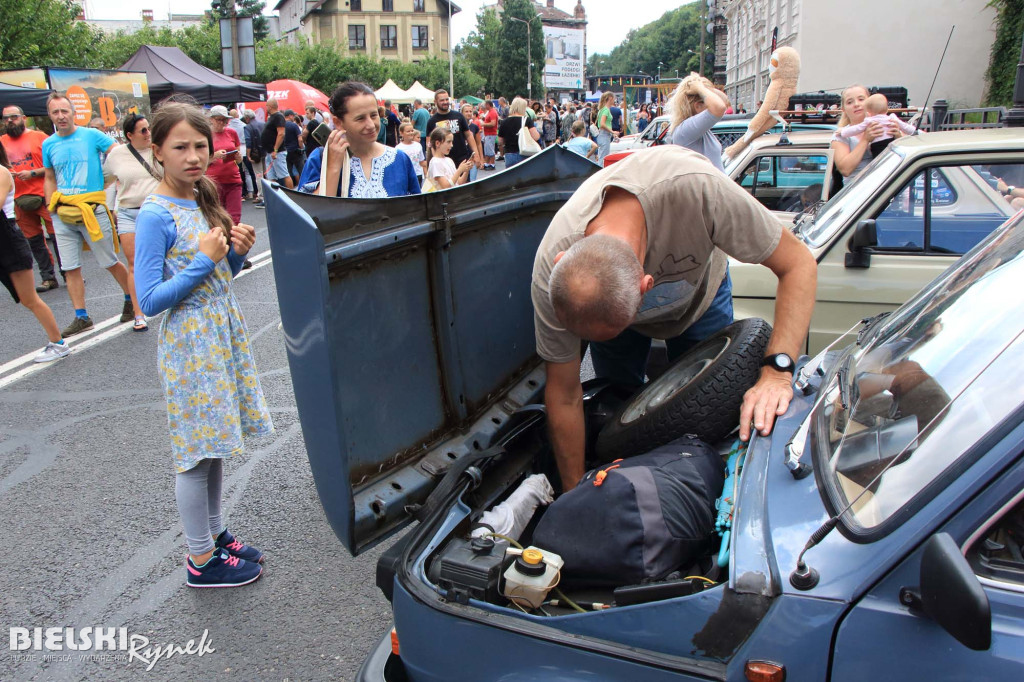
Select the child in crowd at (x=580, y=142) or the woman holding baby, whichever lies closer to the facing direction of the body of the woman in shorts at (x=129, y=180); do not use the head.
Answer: the woman holding baby

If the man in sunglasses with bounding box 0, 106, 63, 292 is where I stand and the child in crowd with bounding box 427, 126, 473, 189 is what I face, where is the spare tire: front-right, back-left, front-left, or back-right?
front-right

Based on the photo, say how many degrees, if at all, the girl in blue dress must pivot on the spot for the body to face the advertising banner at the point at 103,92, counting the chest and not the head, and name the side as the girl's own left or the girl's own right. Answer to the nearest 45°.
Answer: approximately 135° to the girl's own left

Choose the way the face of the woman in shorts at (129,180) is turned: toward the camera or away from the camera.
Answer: toward the camera

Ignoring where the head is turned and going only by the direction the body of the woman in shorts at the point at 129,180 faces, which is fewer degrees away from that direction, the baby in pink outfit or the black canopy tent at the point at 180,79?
the baby in pink outfit

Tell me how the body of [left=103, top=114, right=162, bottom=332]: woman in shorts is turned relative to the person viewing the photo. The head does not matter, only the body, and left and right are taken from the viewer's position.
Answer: facing the viewer and to the right of the viewer

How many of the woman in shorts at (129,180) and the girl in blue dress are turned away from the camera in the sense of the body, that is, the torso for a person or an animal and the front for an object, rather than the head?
0

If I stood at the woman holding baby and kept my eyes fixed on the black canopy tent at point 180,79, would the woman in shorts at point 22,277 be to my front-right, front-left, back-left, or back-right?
front-left

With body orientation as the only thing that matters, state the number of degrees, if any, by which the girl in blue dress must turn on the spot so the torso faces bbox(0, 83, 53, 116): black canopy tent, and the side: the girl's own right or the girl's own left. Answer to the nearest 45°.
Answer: approximately 135° to the girl's own left

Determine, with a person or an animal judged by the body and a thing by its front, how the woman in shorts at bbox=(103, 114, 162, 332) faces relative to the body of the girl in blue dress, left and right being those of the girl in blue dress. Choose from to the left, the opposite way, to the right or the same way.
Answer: the same way

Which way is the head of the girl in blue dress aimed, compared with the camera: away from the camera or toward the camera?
toward the camera

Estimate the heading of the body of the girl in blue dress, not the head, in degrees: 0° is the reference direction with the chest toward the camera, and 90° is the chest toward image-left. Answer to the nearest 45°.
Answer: approximately 315°
